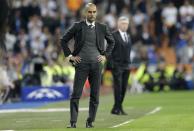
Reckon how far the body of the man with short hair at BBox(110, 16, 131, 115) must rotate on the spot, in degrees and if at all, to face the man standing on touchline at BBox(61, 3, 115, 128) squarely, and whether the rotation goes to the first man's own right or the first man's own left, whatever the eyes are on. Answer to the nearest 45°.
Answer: approximately 45° to the first man's own right

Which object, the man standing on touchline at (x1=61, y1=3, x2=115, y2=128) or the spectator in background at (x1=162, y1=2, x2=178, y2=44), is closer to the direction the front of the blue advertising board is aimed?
the man standing on touchline

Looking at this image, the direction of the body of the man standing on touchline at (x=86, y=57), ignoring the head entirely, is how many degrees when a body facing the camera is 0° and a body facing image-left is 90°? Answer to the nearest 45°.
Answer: approximately 0°

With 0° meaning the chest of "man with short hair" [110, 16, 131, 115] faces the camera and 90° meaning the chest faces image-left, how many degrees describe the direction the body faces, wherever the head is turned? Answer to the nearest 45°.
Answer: approximately 315°

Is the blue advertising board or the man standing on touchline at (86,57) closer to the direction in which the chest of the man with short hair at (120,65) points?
the man standing on touchline

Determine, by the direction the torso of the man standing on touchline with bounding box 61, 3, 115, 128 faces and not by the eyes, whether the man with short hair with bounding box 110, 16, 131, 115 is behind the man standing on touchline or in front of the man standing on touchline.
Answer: behind

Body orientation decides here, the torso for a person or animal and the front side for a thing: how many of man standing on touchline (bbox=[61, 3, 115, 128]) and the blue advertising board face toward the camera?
2

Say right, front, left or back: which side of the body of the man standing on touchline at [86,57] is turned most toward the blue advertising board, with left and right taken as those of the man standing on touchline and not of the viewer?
back

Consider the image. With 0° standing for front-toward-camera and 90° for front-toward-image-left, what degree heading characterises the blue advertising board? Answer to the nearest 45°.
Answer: approximately 0°
